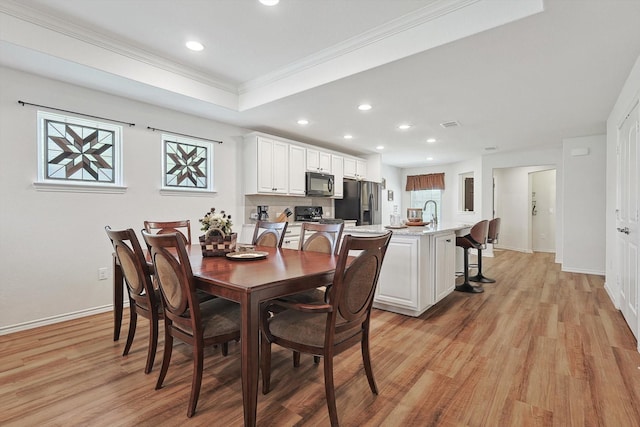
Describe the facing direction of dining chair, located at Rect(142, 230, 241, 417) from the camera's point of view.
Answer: facing away from the viewer and to the right of the viewer

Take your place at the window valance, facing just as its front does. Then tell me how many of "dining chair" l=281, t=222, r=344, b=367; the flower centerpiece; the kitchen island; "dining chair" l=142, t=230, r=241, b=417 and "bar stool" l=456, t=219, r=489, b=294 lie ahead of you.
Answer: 5

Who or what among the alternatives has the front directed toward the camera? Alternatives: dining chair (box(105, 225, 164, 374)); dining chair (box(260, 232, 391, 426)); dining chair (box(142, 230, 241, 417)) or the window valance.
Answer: the window valance

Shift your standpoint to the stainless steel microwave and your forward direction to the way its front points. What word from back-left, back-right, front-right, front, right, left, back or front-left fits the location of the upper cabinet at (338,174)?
left

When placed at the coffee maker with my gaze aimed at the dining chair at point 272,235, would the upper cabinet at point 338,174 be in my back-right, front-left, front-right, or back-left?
back-left

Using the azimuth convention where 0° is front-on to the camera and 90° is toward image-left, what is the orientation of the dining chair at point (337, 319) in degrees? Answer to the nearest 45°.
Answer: approximately 135°

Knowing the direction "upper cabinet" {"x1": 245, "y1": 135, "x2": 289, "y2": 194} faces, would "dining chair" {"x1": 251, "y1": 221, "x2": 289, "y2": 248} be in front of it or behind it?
in front

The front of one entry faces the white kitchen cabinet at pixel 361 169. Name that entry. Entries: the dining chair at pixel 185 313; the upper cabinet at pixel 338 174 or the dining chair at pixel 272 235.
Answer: the dining chair at pixel 185 313

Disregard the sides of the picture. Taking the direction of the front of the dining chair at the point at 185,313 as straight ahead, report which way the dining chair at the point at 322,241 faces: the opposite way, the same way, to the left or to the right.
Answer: the opposite way

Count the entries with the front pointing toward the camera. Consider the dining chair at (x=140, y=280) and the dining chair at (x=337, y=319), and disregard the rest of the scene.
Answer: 0

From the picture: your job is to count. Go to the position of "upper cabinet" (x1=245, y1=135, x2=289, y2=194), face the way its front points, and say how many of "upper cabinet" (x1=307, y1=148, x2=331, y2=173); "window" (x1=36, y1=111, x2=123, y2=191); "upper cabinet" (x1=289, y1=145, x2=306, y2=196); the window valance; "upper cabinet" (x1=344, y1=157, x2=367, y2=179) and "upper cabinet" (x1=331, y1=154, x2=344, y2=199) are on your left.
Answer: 5
